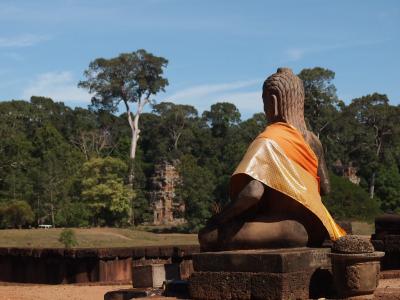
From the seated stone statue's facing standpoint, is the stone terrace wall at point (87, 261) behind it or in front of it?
in front

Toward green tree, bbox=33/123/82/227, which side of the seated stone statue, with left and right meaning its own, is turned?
front

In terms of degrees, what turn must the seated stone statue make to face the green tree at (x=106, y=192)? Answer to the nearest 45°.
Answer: approximately 45° to its right

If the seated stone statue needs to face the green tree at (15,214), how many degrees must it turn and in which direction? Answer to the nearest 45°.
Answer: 0° — it already faces it

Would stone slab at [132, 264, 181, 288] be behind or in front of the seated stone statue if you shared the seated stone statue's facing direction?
in front

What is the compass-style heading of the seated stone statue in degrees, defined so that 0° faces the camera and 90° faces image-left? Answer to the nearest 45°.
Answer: approximately 135°
